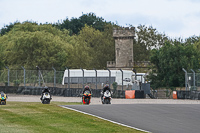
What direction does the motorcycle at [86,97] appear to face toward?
toward the camera

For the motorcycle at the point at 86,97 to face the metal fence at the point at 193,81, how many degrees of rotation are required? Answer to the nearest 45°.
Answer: approximately 135° to its left

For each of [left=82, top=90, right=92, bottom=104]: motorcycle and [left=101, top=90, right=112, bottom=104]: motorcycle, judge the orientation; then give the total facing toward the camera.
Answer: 2

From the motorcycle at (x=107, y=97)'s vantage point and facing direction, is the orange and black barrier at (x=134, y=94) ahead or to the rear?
to the rear

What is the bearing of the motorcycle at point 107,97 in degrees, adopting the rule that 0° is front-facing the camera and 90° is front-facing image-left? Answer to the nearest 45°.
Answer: approximately 0°

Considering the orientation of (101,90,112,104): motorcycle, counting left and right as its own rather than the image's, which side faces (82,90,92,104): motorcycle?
right

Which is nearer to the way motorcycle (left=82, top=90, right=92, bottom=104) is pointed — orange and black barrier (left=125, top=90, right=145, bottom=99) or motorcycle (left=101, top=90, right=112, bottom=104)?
the motorcycle

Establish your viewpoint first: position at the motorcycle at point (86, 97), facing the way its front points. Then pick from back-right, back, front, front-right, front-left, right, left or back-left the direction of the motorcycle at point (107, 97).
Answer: left

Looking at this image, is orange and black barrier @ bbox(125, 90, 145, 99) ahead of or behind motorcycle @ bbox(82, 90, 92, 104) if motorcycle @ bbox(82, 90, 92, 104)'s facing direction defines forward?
behind
